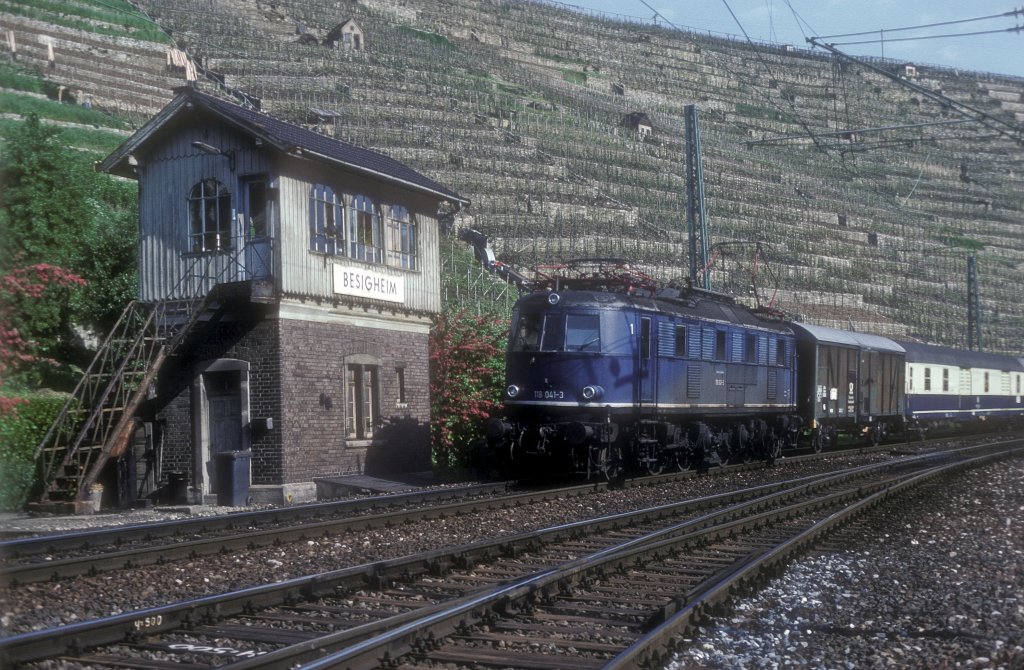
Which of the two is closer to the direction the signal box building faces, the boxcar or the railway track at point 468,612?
the railway track

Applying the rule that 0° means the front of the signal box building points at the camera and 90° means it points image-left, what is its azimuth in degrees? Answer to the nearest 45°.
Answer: approximately 315°

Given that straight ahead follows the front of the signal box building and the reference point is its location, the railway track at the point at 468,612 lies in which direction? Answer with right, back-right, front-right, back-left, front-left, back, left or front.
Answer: front-right

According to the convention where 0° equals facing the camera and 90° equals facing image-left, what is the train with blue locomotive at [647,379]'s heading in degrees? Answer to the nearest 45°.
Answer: approximately 45°

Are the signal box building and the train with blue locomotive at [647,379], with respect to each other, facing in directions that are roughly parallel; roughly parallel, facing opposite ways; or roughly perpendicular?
roughly perpendicular

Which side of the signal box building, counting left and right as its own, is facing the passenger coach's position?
left
